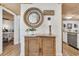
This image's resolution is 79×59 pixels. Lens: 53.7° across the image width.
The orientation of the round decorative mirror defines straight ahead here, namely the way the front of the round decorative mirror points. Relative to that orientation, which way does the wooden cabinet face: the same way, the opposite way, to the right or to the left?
the same way

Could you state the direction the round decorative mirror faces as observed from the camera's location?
facing the viewer

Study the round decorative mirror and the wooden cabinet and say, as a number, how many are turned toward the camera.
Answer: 2

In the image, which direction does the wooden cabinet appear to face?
toward the camera
